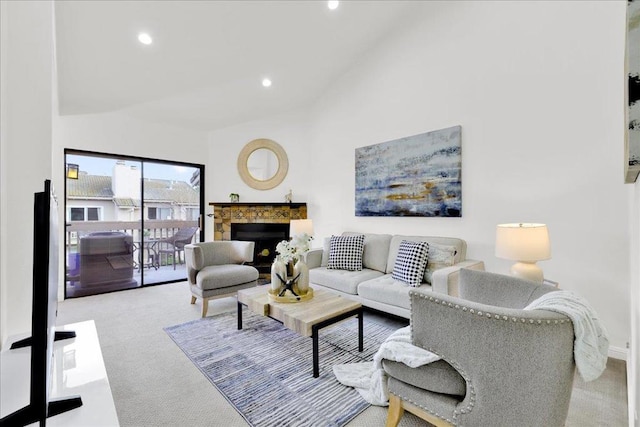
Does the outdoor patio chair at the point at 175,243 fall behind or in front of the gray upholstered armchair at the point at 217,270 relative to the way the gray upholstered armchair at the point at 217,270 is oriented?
behind

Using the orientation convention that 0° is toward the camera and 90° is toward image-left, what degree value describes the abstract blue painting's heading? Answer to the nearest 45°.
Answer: approximately 45°

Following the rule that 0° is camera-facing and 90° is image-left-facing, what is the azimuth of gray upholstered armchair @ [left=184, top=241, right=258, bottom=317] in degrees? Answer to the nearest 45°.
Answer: approximately 315°

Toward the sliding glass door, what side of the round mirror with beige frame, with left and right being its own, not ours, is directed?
right

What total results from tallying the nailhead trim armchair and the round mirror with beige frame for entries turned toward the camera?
1

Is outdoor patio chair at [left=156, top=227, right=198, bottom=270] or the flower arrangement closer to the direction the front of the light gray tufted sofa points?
the flower arrangement

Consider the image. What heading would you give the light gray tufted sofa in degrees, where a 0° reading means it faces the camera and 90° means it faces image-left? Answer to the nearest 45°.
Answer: approximately 45°

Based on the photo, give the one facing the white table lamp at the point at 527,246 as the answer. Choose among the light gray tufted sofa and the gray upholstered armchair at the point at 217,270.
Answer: the gray upholstered armchair

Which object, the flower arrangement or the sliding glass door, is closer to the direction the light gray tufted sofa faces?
the flower arrangement

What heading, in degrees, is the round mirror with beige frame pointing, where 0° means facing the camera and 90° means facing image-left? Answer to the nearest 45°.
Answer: approximately 0°

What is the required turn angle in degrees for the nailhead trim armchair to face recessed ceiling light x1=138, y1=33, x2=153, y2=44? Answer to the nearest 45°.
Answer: approximately 45° to its left

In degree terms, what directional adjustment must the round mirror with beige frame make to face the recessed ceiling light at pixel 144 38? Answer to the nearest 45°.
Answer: approximately 45° to its right

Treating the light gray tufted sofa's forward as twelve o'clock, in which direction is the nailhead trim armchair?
The nailhead trim armchair is roughly at 10 o'clock from the light gray tufted sofa.
